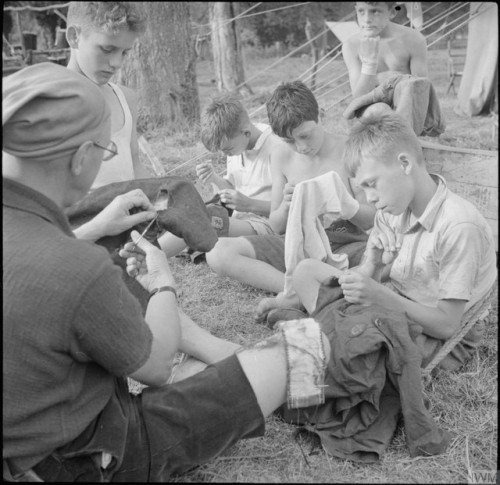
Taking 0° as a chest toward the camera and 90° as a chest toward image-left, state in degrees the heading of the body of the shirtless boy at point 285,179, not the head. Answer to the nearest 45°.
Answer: approximately 0°

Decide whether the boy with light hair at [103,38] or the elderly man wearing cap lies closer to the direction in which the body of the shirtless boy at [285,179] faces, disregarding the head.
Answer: the elderly man wearing cap

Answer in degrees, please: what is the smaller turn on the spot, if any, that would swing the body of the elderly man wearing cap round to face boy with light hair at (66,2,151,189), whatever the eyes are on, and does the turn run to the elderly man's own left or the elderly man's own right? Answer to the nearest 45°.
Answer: approximately 45° to the elderly man's own left

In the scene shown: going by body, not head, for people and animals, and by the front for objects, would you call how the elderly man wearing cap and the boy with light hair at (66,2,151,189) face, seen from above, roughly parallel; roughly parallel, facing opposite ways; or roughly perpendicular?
roughly perpendicular

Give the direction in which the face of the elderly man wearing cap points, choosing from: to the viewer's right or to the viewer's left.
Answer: to the viewer's right

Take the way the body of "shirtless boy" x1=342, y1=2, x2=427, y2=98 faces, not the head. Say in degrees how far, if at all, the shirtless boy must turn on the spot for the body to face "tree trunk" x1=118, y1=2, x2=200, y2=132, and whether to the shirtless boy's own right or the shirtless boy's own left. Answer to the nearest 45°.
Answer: approximately 90° to the shirtless boy's own right

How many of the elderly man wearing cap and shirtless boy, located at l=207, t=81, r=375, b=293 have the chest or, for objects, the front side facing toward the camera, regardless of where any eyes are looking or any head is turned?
1

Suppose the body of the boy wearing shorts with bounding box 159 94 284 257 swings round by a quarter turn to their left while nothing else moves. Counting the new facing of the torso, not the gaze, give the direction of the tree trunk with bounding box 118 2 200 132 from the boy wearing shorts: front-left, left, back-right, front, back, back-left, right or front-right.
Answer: back-left

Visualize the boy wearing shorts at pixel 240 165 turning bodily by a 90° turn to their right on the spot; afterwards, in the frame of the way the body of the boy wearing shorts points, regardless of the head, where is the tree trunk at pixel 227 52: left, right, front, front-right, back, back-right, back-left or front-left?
front-right
